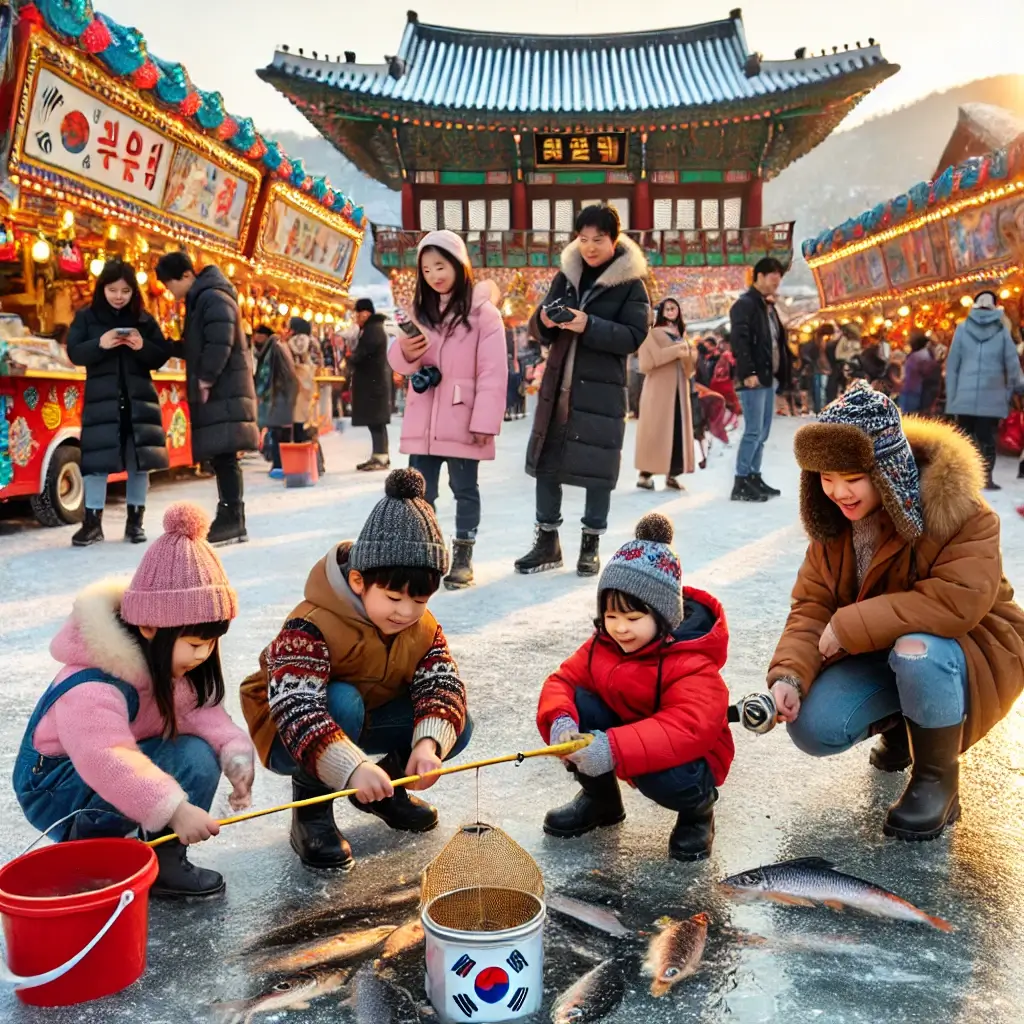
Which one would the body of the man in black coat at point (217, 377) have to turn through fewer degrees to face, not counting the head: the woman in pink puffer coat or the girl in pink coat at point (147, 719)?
the girl in pink coat

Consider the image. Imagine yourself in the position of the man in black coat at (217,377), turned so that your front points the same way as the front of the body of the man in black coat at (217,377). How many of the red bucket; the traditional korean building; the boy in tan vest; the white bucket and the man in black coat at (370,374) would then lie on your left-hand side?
3

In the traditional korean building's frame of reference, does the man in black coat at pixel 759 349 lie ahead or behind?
ahead

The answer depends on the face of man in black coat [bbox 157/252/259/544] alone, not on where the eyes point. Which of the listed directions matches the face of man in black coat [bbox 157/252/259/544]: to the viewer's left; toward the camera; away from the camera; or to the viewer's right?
to the viewer's left

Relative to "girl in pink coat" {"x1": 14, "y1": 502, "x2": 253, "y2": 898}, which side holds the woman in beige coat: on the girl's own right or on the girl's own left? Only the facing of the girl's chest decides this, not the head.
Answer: on the girl's own left

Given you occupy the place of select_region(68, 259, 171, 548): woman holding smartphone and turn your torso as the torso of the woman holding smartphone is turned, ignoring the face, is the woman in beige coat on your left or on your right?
on your left

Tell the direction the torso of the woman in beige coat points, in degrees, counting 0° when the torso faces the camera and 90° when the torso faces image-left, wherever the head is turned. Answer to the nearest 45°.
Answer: approximately 315°

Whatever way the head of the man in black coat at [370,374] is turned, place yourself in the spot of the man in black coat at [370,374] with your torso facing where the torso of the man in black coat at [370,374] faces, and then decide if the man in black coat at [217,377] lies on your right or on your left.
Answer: on your left

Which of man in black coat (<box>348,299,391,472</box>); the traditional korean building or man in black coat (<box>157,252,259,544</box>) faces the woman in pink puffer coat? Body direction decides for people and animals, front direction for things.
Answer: the traditional korean building

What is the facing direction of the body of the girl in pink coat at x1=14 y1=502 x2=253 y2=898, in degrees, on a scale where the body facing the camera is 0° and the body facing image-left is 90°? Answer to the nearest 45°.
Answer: approximately 270°

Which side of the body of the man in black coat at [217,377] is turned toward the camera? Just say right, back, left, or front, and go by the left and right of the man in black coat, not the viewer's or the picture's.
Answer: left

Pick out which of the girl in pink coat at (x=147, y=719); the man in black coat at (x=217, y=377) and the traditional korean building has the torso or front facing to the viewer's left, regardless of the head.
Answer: the man in black coat
